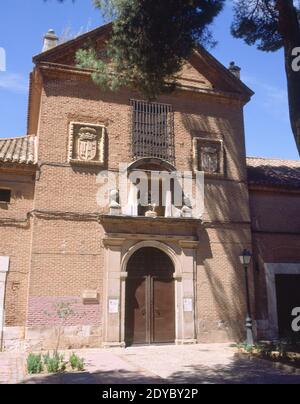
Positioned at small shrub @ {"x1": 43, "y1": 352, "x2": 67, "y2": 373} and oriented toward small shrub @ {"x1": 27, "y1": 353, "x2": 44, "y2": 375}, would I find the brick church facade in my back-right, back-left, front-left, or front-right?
back-right

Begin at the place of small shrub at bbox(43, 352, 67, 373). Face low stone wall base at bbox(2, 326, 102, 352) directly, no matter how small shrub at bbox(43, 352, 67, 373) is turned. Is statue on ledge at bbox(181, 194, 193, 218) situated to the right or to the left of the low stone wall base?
right

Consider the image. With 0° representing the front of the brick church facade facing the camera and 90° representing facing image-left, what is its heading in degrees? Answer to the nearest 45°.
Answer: approximately 0°

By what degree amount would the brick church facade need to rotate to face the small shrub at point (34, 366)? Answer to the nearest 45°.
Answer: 0° — it already faces it

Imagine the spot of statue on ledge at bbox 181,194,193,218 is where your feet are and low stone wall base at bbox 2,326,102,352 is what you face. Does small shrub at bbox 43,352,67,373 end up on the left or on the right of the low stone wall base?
left
